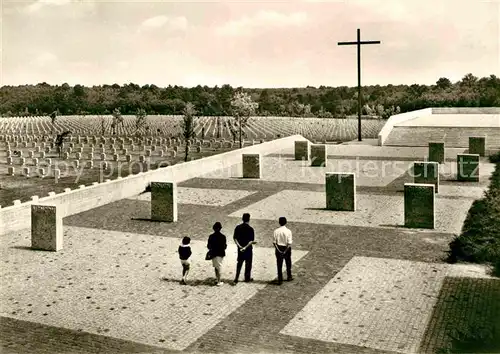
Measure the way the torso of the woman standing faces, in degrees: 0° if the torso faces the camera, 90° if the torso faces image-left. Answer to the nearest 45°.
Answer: approximately 180°

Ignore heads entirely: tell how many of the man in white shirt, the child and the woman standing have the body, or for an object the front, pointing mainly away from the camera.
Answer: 3

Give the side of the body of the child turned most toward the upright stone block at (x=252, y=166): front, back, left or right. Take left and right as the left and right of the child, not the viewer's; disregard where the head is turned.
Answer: front

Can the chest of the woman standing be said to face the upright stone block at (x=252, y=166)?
yes

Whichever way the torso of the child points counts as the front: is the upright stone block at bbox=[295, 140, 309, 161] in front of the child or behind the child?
in front

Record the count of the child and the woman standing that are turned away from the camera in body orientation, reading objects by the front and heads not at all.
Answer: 2

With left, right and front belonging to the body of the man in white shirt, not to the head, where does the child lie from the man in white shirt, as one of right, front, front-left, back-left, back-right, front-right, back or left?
left

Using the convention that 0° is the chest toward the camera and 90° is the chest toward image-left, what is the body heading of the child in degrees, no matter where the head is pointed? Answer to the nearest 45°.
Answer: approximately 180°

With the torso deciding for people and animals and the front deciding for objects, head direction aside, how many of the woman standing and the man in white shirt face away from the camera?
2

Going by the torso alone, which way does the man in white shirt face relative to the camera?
away from the camera
